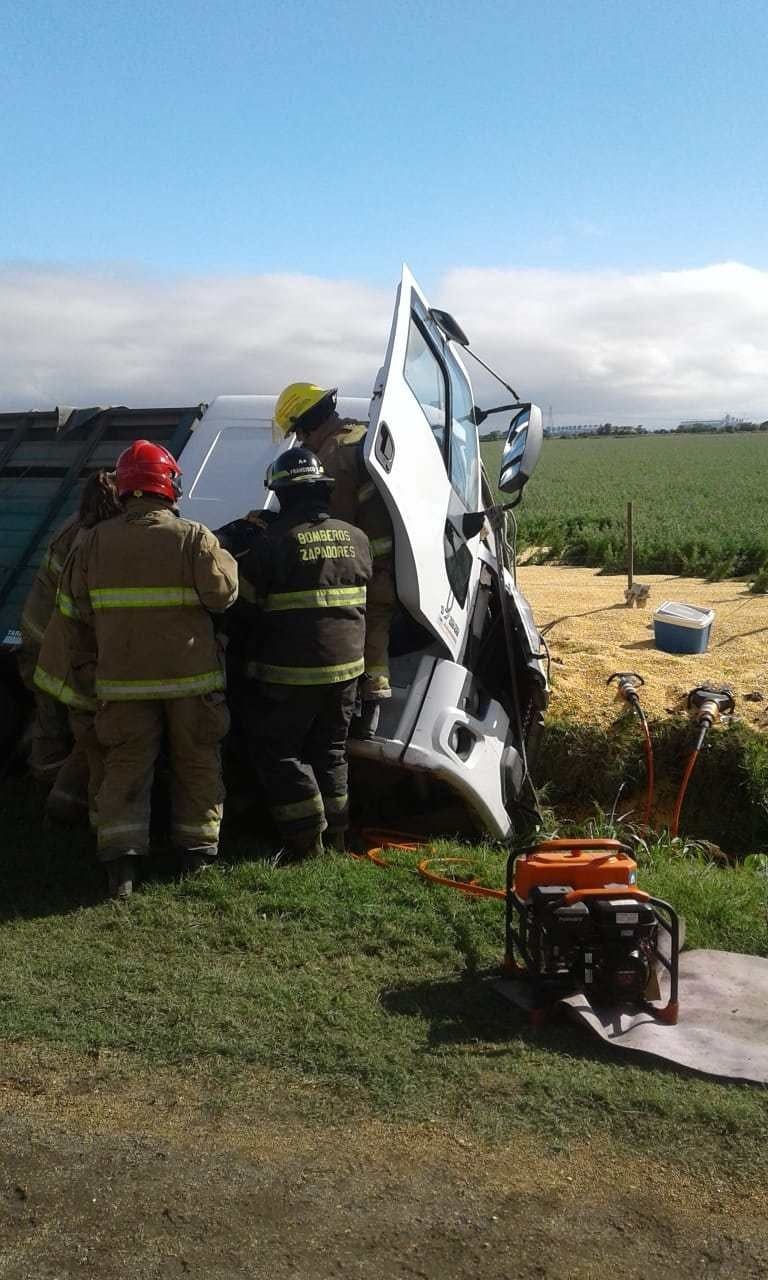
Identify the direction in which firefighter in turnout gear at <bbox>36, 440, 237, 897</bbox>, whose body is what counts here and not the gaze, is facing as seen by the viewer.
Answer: away from the camera

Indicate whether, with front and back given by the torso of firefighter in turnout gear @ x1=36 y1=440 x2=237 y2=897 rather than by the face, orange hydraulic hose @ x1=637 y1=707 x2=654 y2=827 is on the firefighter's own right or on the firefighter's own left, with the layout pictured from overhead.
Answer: on the firefighter's own right

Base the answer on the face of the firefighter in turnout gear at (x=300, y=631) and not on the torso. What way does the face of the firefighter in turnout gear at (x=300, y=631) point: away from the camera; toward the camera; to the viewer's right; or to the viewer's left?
away from the camera

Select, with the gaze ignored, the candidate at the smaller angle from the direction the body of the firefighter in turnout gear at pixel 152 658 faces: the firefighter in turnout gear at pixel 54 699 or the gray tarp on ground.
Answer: the firefighter in turnout gear

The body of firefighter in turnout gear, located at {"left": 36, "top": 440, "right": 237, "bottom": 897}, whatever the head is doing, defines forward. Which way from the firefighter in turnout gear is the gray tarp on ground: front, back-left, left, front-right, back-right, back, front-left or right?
back-right

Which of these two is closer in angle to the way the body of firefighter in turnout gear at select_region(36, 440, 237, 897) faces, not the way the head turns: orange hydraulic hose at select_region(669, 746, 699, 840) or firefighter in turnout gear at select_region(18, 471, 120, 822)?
the firefighter in turnout gear
